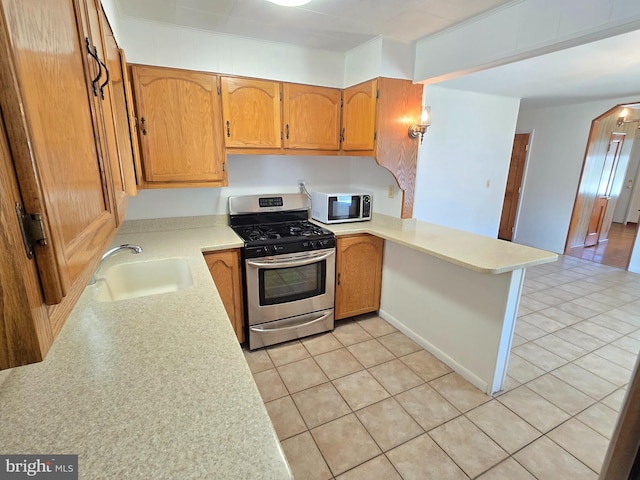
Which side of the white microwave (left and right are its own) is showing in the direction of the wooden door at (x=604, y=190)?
left

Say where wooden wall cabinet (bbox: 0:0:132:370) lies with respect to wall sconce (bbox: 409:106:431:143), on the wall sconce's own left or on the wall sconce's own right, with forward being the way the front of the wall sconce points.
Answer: on the wall sconce's own right

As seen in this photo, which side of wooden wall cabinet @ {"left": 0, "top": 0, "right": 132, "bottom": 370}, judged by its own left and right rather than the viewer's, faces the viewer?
right

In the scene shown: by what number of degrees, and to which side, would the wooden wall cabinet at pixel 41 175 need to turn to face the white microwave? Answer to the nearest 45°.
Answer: approximately 45° to its left

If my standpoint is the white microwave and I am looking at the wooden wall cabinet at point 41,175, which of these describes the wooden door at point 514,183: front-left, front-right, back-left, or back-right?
back-left

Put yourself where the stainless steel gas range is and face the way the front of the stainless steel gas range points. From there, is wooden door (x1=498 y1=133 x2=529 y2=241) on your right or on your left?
on your left

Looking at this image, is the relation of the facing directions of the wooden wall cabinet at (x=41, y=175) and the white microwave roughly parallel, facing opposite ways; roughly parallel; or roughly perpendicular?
roughly perpendicular

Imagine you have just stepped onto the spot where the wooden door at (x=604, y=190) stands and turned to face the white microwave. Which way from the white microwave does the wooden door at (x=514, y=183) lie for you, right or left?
right
